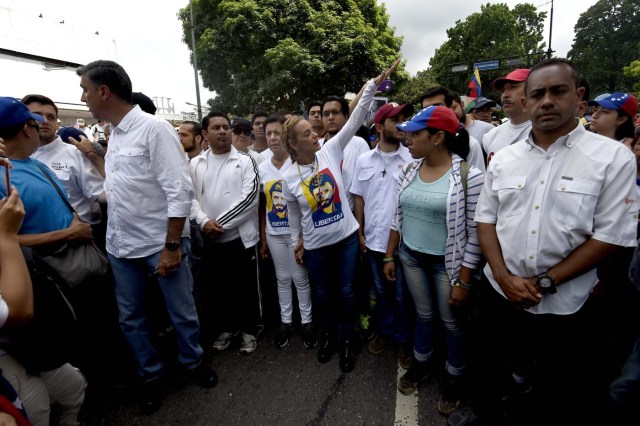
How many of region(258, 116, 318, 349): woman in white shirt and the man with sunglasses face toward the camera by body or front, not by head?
2

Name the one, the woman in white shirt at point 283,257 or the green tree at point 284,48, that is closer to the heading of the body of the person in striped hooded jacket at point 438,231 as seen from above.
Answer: the woman in white shirt

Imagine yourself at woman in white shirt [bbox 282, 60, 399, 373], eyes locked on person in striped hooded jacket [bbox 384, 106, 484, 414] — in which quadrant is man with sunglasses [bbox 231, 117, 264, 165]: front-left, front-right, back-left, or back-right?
back-left

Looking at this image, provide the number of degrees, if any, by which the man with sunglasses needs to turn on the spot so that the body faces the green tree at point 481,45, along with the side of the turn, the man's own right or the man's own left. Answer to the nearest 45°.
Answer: approximately 135° to the man's own left

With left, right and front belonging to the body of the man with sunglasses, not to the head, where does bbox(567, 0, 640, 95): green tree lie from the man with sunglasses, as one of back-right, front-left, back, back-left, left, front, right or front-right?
back-left
